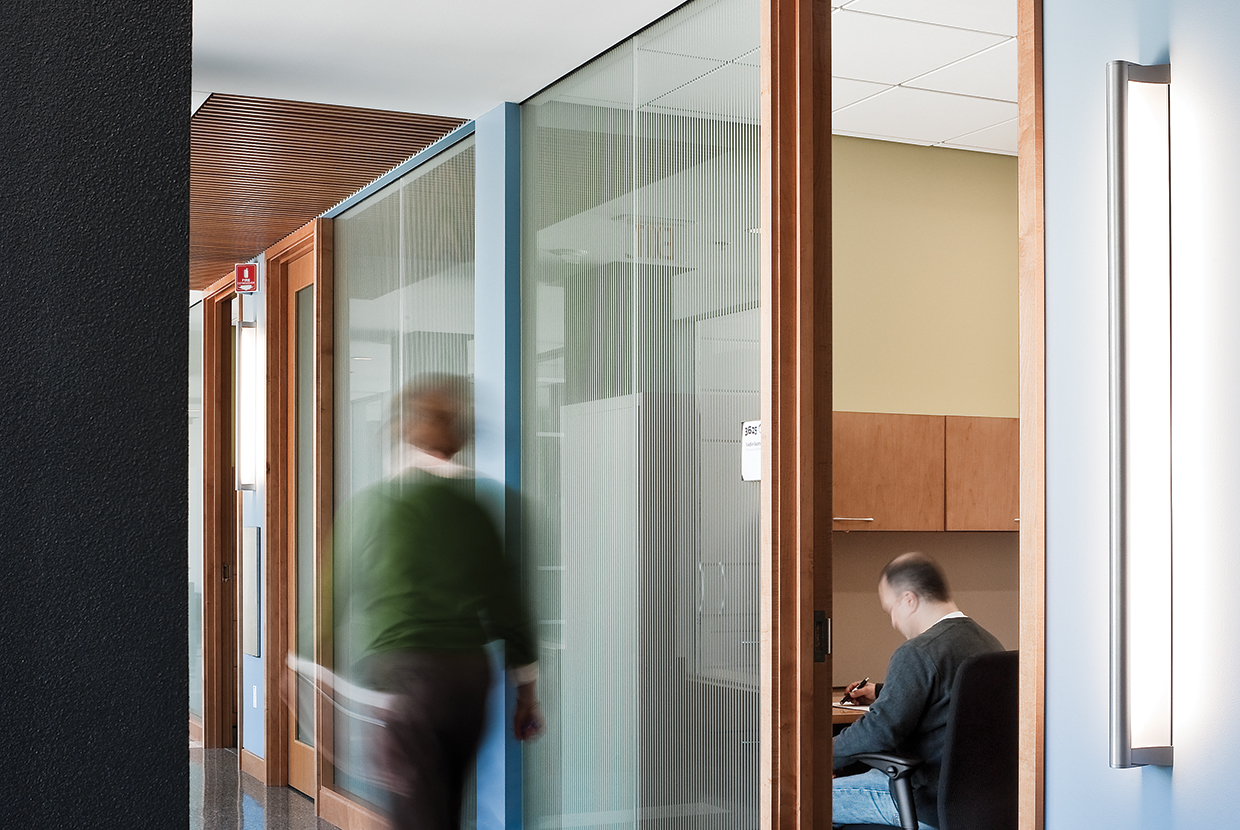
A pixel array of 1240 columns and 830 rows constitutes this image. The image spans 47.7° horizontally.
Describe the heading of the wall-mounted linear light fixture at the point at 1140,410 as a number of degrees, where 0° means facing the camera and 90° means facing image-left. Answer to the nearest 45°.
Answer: approximately 45°

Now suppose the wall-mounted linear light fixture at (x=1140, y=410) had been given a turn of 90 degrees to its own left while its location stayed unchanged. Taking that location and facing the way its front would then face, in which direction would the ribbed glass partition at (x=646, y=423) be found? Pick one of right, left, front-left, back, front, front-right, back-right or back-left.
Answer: back

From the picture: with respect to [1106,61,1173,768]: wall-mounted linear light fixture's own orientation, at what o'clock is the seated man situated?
The seated man is roughly at 4 o'clock from the wall-mounted linear light fixture.

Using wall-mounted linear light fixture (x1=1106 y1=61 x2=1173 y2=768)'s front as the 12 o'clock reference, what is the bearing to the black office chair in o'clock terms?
The black office chair is roughly at 4 o'clock from the wall-mounted linear light fixture.

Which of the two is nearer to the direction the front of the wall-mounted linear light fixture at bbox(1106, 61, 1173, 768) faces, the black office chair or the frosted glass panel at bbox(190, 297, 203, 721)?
the frosted glass panel

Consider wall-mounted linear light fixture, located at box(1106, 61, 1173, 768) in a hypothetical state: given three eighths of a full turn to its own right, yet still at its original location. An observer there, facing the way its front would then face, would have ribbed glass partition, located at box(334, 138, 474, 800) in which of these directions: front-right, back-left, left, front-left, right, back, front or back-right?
front-left

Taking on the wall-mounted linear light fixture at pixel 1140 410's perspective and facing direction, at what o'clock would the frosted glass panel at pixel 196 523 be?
The frosted glass panel is roughly at 3 o'clock from the wall-mounted linear light fixture.

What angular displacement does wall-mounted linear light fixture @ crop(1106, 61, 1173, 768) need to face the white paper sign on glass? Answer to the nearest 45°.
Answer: approximately 90° to its right

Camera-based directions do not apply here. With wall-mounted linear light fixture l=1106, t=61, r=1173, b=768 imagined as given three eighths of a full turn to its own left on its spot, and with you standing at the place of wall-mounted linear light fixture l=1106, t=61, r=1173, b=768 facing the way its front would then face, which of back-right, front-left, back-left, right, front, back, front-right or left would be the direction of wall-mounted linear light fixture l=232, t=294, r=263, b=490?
back-left

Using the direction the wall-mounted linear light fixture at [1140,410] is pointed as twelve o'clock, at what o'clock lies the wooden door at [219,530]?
The wooden door is roughly at 3 o'clock from the wall-mounted linear light fixture.
